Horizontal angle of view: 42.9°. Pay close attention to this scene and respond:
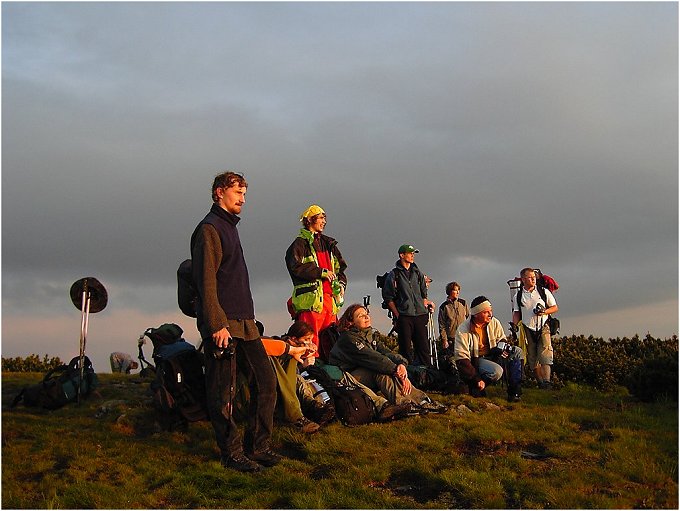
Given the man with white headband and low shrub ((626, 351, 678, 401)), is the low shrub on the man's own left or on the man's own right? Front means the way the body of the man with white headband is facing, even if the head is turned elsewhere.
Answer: on the man's own left

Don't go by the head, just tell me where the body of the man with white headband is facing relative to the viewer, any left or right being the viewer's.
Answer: facing the viewer and to the right of the viewer

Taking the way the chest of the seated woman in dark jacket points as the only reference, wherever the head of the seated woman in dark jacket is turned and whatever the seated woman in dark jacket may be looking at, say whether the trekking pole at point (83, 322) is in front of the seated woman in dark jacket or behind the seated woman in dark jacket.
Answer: behind

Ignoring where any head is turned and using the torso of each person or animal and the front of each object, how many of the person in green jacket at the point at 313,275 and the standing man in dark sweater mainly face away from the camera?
0

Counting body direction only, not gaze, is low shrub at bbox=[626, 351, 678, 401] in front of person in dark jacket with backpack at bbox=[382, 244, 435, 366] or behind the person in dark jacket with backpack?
in front

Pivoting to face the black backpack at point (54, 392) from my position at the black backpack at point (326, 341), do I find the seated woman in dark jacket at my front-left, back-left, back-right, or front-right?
back-left

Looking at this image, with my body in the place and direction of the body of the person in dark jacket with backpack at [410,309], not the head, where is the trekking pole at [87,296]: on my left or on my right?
on my right

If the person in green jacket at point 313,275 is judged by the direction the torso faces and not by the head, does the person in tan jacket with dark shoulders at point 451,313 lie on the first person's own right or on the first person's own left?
on the first person's own left
